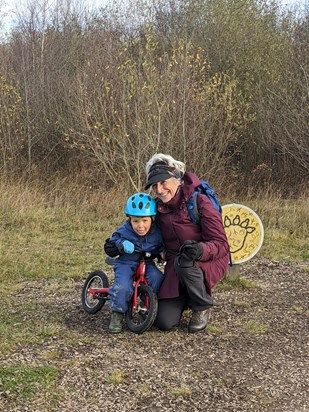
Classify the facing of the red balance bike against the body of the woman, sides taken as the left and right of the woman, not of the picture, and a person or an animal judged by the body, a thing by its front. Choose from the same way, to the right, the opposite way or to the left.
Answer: to the left

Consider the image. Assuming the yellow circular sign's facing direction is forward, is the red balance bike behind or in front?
in front

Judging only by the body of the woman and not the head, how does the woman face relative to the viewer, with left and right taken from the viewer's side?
facing the viewer and to the left of the viewer

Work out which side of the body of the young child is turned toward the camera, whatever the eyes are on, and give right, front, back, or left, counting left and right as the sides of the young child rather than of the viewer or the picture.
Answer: front

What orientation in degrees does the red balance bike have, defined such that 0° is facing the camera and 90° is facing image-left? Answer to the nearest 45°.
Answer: approximately 315°

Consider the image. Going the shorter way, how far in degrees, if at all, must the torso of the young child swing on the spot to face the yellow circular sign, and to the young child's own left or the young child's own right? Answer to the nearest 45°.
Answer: approximately 135° to the young child's own left

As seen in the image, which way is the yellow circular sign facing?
toward the camera
